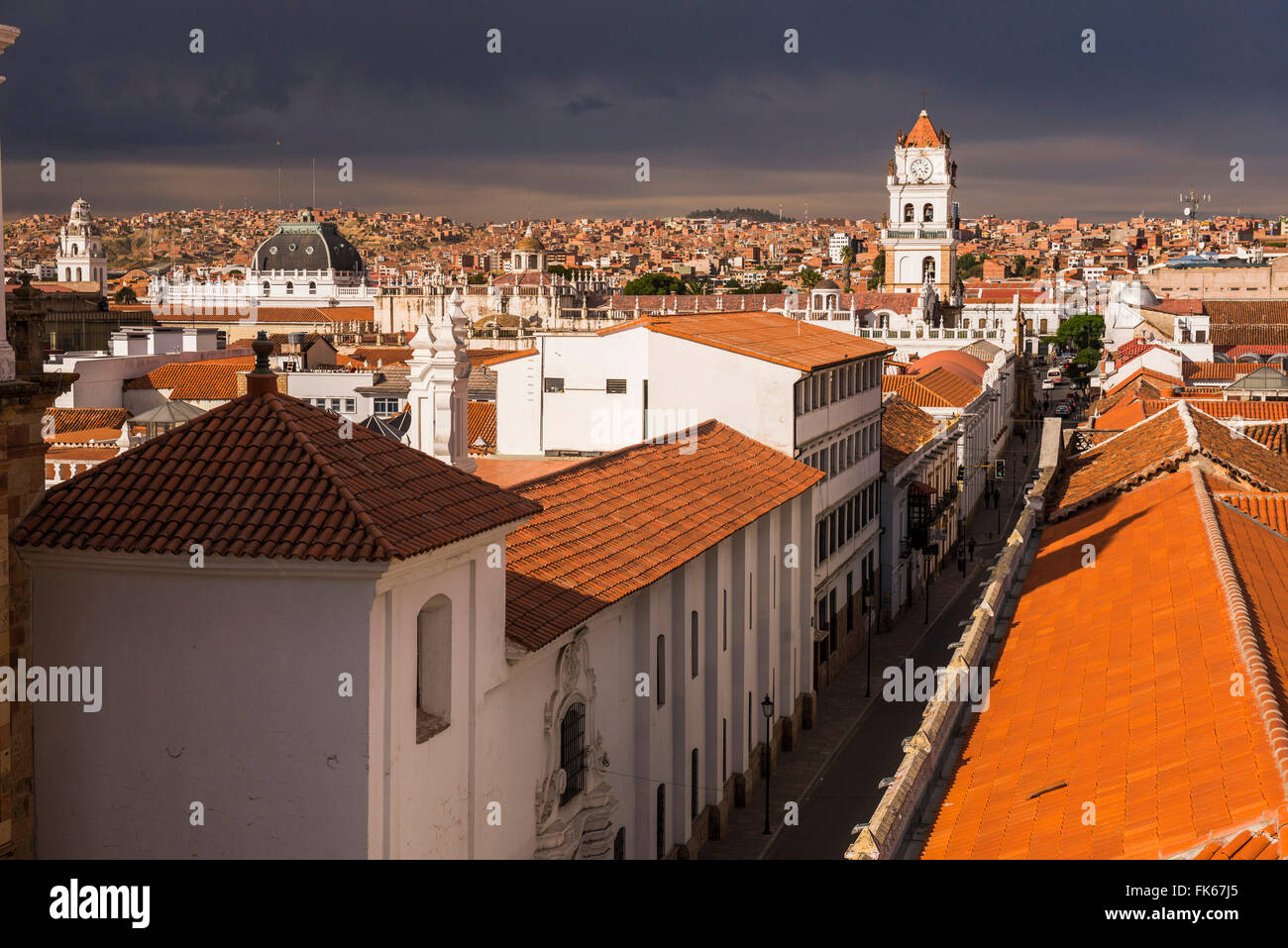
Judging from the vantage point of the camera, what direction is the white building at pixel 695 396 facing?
facing to the right of the viewer

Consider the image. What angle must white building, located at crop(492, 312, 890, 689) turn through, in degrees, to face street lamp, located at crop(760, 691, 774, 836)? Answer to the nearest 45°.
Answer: approximately 90° to its right

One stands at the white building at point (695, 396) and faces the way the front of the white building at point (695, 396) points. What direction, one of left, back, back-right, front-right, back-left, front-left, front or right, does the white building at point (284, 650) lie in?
right

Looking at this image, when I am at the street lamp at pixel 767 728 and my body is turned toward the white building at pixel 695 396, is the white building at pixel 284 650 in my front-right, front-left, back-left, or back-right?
back-left
